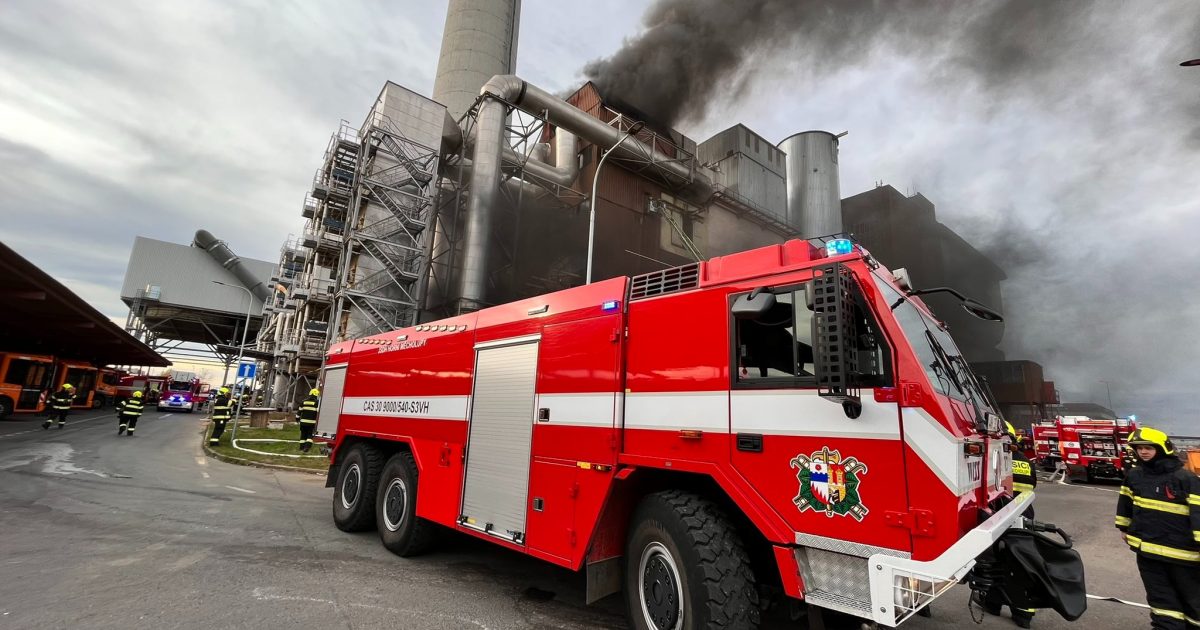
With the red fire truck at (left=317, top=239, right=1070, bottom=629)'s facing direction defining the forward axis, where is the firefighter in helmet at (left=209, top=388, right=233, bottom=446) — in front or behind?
behind

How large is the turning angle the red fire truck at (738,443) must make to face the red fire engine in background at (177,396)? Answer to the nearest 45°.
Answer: approximately 180°

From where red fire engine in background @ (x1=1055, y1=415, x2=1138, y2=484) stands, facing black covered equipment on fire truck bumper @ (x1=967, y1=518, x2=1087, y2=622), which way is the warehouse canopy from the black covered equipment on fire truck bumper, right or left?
right

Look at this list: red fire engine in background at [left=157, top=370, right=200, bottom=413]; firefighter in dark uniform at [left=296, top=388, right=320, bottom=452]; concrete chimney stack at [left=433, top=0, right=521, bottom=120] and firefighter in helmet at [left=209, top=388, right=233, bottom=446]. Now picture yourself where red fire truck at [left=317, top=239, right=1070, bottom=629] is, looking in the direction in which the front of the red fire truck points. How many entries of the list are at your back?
4

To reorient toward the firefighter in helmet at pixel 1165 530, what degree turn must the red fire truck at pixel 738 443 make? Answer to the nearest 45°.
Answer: approximately 45° to its left

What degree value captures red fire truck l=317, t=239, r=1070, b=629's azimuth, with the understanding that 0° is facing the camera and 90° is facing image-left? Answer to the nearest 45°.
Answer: approximately 315°

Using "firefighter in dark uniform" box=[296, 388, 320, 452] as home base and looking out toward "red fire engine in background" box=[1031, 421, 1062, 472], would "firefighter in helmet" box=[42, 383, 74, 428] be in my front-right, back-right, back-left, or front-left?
back-left

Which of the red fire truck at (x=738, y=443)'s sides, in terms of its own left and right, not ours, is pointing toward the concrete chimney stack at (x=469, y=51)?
back

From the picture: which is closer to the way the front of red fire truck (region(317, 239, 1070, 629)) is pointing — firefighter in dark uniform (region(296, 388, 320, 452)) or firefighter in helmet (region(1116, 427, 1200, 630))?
the firefighter in helmet

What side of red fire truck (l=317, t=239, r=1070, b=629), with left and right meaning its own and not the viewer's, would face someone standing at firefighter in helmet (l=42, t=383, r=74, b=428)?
back

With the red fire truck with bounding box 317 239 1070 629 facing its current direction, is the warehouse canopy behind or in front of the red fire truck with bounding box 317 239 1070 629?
behind

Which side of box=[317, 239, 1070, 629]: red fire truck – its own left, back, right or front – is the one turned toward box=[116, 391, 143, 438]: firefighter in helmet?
back
